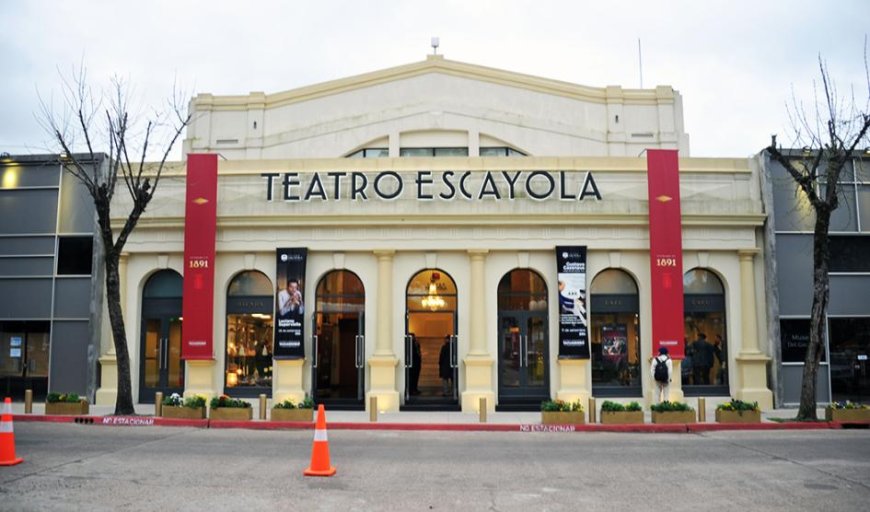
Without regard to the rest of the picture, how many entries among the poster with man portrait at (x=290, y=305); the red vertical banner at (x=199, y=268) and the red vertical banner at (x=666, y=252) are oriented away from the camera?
0

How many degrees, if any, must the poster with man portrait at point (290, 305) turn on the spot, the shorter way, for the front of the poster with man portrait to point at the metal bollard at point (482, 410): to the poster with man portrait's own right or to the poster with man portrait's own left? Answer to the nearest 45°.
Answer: approximately 45° to the poster with man portrait's own left

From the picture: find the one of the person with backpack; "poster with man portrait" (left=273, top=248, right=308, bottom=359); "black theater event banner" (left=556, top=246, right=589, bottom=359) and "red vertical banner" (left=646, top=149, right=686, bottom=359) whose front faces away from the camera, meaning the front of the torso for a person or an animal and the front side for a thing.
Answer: the person with backpack

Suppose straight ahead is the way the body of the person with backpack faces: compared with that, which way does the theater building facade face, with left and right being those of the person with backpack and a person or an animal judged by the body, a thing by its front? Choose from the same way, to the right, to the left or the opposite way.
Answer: the opposite way

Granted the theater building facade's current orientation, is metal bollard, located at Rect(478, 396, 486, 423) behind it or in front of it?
in front

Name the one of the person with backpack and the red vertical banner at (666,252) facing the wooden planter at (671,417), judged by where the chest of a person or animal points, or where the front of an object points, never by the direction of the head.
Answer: the red vertical banner

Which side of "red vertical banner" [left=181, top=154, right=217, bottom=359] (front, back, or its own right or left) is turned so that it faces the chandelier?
left

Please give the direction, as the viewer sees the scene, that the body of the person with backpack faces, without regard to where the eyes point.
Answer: away from the camera

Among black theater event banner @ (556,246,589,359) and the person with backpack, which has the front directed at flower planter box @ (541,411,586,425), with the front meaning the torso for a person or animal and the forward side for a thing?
the black theater event banner

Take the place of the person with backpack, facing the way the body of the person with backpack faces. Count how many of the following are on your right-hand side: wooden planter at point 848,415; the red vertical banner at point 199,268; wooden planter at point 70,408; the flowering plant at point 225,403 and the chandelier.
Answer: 1

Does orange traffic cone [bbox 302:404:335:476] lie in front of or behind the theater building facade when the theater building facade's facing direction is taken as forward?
in front

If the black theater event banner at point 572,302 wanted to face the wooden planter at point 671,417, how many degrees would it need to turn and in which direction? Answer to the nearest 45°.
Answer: approximately 45° to its left

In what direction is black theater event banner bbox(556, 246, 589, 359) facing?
toward the camera
